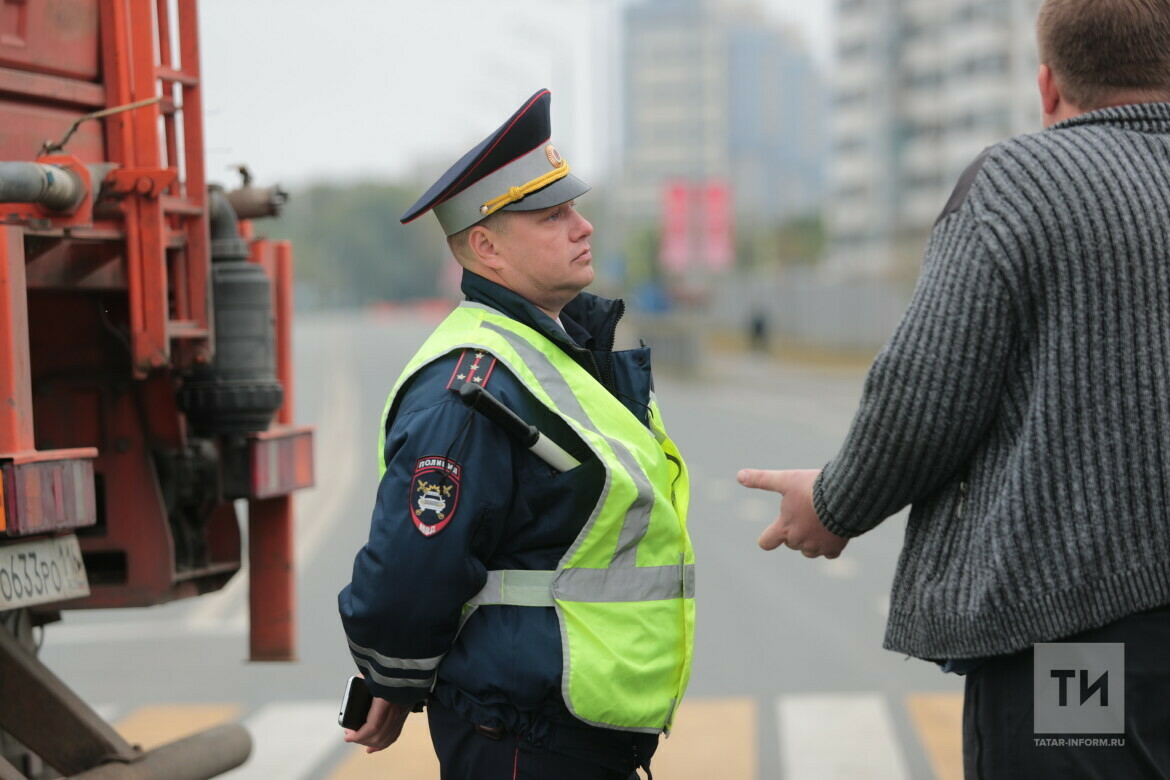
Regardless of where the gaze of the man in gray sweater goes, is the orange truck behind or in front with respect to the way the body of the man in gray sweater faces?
in front

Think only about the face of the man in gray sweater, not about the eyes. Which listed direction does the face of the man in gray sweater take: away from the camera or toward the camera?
away from the camera

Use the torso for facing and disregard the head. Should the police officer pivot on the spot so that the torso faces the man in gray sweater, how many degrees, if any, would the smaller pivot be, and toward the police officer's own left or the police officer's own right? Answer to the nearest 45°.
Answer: approximately 45° to the police officer's own right

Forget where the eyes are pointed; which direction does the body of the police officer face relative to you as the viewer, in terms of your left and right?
facing to the right of the viewer

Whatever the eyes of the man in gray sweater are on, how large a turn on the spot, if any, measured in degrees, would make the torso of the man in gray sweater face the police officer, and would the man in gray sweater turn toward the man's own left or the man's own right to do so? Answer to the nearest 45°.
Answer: approximately 45° to the man's own left

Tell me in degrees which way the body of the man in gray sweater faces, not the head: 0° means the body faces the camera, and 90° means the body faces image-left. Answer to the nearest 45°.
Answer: approximately 135°

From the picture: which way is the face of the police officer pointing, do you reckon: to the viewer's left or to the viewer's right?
to the viewer's right

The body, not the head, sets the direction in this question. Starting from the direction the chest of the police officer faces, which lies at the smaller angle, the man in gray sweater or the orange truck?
the man in gray sweater

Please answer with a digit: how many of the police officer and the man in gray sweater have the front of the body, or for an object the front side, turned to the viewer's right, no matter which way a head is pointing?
1
